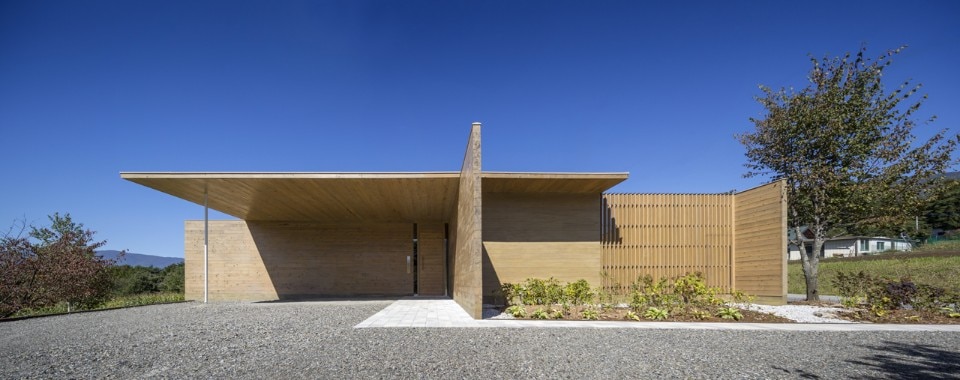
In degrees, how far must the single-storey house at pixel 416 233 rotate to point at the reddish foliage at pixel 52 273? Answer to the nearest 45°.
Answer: approximately 90° to its right

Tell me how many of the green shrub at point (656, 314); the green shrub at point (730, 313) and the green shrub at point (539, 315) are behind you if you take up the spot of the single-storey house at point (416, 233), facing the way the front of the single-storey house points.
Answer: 0

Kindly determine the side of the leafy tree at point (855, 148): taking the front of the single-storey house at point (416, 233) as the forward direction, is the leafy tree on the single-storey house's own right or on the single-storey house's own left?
on the single-storey house's own left

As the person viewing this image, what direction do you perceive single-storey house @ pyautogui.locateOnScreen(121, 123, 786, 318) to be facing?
facing the viewer

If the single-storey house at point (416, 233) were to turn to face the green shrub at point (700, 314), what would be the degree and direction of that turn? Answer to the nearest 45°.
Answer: approximately 45° to its left

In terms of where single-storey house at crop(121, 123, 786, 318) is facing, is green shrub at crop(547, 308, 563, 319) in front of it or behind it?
in front

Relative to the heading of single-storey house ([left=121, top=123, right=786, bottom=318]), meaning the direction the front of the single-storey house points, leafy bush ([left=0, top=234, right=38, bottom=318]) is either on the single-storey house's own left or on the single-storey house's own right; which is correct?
on the single-storey house's own right

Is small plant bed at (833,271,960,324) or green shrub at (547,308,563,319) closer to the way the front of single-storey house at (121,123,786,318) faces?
the green shrub

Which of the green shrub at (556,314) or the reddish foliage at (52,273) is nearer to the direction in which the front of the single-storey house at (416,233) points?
the green shrub

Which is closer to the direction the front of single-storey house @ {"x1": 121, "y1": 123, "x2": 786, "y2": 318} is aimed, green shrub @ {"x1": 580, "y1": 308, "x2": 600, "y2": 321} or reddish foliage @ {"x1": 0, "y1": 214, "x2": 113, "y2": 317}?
the green shrub
